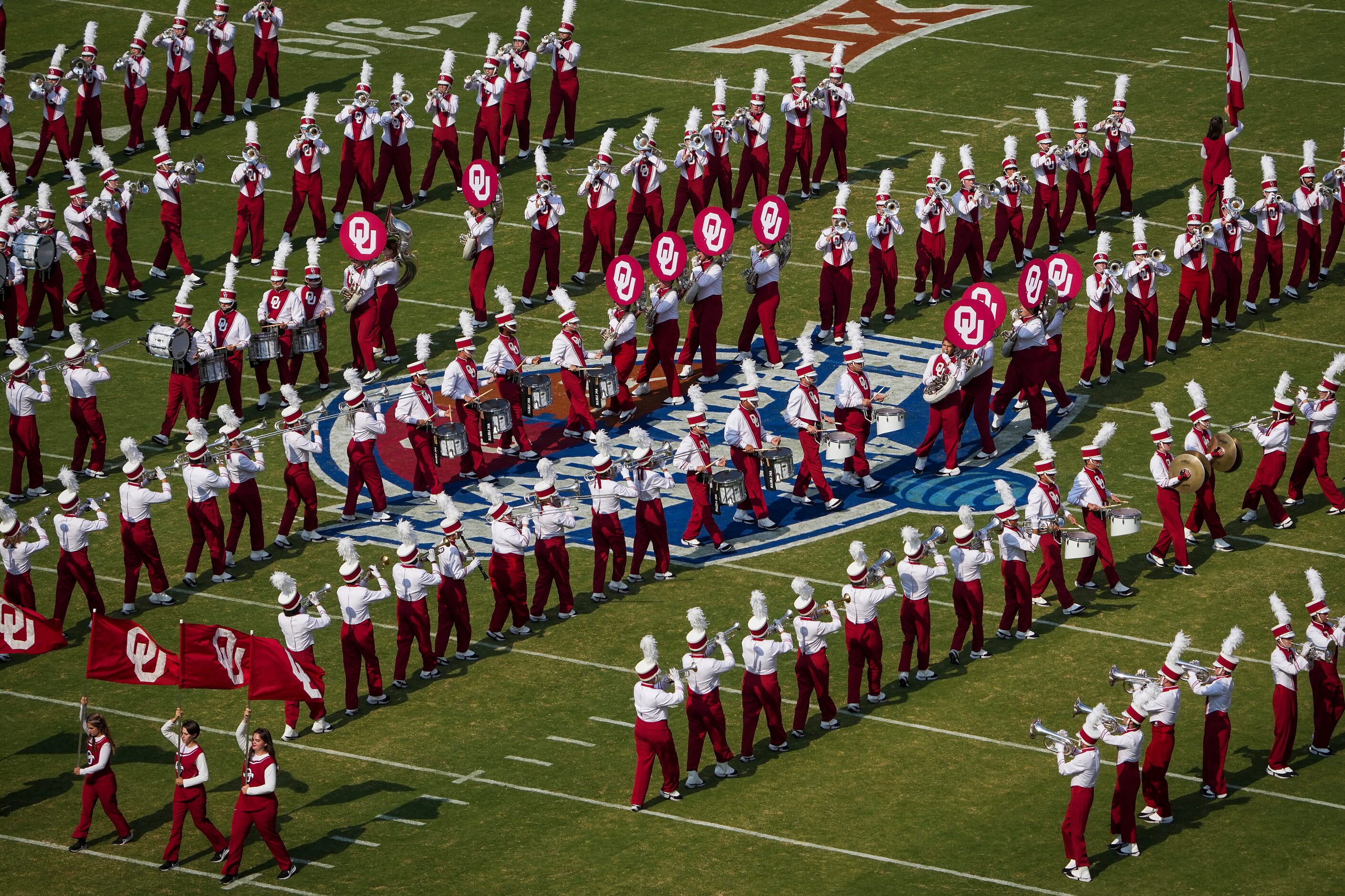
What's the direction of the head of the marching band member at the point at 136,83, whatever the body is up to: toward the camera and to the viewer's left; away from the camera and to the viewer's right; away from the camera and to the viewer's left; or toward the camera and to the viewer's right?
toward the camera and to the viewer's left

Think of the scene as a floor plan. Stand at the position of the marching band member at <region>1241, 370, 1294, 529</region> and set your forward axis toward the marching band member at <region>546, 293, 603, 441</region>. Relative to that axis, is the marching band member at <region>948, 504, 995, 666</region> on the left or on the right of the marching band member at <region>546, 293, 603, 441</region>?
left

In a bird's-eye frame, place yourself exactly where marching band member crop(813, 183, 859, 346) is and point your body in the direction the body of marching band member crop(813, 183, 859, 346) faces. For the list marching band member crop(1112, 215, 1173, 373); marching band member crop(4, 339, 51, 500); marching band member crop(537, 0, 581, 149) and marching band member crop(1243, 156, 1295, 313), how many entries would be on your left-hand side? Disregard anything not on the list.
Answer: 2

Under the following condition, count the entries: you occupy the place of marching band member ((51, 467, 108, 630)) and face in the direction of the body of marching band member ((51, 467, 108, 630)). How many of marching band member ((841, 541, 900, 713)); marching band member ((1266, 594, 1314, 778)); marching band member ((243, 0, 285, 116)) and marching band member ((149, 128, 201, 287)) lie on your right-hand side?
2

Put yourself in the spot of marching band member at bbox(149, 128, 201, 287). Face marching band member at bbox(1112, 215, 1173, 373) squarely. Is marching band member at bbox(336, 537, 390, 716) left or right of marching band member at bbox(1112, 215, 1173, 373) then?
right

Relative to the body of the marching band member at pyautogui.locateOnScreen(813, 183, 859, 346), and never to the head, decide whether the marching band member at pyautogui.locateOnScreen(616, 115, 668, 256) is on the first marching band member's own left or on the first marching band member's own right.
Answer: on the first marching band member's own right

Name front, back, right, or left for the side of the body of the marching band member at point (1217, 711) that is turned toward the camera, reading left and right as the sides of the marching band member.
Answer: left

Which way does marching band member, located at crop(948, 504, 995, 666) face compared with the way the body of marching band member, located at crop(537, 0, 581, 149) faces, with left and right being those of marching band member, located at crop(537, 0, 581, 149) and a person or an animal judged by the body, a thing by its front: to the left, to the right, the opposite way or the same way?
the opposite way

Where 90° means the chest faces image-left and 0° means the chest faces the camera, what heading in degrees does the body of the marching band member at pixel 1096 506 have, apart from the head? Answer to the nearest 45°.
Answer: approximately 315°
